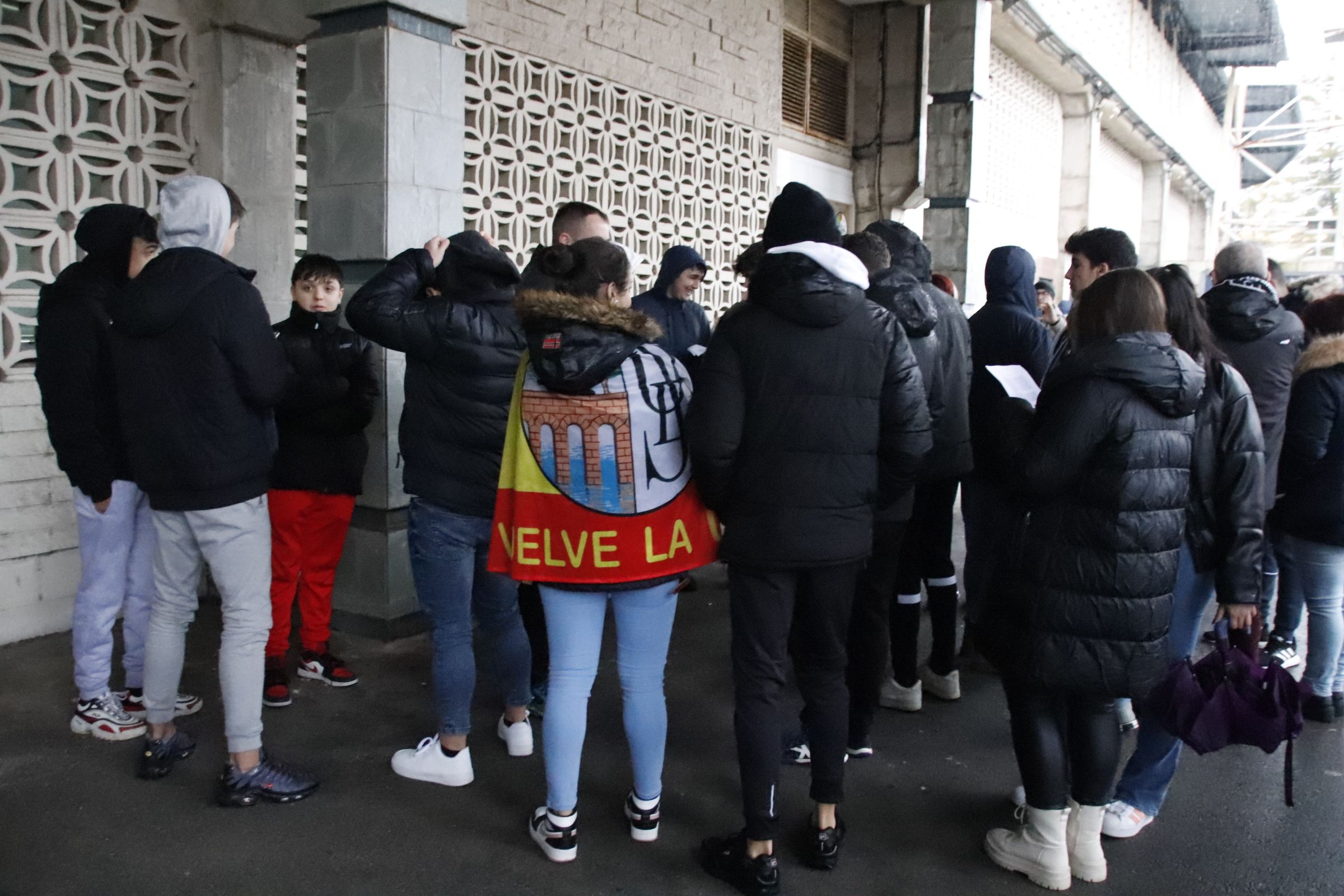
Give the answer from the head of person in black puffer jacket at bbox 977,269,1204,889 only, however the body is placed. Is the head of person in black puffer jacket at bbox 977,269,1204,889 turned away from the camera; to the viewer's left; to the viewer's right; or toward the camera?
away from the camera

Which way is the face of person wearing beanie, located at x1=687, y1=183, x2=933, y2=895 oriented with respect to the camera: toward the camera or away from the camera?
away from the camera

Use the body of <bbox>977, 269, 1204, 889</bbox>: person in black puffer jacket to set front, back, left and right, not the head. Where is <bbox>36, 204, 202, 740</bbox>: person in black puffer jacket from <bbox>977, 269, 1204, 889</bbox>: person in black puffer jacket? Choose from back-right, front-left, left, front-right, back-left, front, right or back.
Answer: front-left

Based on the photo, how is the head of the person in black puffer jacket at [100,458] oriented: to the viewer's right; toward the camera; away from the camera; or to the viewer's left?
to the viewer's right

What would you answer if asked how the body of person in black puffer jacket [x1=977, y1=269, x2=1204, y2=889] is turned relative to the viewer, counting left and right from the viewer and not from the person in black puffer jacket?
facing away from the viewer and to the left of the viewer

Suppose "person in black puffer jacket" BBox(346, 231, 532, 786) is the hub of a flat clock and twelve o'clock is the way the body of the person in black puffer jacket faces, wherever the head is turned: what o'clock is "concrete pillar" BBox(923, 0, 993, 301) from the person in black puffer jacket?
The concrete pillar is roughly at 3 o'clock from the person in black puffer jacket.

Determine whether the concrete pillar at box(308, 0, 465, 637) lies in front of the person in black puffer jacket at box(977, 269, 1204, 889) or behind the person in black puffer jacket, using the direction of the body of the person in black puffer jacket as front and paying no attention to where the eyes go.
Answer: in front

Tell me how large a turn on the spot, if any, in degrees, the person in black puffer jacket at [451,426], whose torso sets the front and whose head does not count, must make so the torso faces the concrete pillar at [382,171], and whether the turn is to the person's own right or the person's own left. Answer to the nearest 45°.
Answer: approximately 45° to the person's own right

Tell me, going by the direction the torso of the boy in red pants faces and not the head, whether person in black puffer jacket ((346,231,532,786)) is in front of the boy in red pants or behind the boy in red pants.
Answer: in front

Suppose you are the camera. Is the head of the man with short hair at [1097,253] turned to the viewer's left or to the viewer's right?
to the viewer's left
